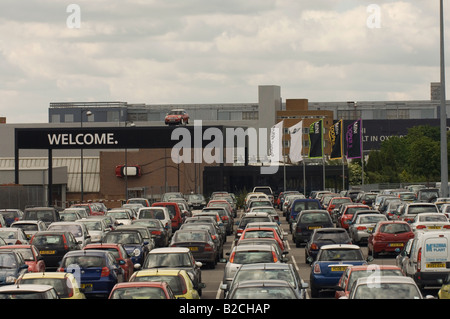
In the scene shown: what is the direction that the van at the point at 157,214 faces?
away from the camera

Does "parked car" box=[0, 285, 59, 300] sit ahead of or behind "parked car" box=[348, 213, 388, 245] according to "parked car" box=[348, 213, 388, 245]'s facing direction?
behind

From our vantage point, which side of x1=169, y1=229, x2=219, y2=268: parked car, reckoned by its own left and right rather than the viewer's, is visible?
back

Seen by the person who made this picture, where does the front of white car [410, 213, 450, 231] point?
facing away from the viewer

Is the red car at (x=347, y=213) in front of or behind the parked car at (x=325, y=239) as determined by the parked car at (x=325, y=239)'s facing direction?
in front

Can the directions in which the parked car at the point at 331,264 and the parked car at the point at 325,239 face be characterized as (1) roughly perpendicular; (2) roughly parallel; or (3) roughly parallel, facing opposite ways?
roughly parallel

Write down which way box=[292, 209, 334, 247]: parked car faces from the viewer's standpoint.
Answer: facing away from the viewer

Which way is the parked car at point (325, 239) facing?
away from the camera

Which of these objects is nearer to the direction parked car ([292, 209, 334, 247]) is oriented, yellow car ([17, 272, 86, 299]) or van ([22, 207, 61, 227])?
the van

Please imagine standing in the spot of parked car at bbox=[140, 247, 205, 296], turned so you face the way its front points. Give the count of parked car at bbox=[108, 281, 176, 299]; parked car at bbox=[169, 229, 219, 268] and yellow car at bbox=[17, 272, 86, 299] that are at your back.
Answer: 1

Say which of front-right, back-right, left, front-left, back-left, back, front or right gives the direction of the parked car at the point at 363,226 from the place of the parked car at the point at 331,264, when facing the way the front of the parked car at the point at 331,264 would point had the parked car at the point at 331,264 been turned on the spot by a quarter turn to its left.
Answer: right

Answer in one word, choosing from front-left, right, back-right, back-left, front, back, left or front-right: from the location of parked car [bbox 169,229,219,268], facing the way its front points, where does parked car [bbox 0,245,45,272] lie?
back-left

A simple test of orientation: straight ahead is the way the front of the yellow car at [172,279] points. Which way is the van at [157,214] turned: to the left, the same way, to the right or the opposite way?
the same way

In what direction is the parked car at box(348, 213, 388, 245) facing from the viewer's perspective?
away from the camera
